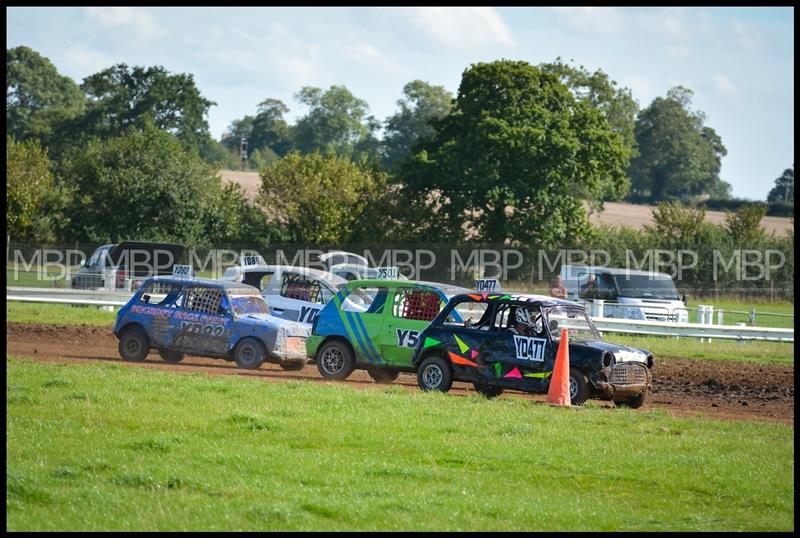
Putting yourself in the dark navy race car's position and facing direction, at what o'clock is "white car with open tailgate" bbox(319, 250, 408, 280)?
The white car with open tailgate is roughly at 7 o'clock from the dark navy race car.

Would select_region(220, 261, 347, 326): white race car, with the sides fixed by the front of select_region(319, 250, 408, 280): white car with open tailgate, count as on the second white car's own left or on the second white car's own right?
on the second white car's own right

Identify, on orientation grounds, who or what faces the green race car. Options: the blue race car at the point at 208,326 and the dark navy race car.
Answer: the blue race car

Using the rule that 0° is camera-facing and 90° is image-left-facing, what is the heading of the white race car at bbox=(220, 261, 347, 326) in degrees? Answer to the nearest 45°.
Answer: approximately 315°

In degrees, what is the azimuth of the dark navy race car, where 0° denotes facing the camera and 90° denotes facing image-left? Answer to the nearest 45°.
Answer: approximately 315°

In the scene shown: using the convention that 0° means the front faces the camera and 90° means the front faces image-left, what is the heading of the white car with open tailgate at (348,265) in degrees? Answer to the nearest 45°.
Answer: approximately 270°

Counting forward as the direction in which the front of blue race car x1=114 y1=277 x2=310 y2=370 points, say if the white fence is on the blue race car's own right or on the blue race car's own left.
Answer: on the blue race car's own left
